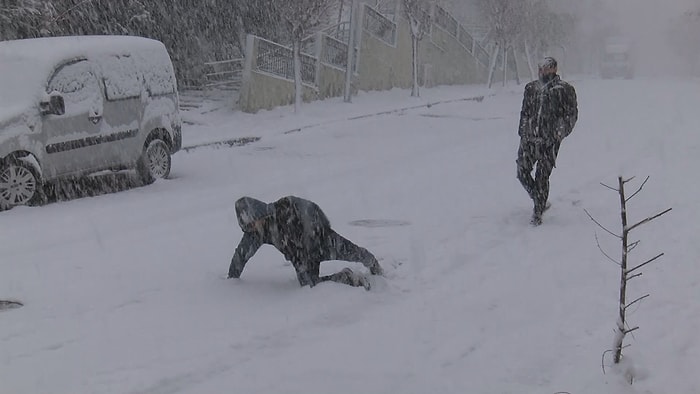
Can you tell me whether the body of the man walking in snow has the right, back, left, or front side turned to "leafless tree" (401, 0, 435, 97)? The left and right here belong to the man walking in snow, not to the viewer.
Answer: back

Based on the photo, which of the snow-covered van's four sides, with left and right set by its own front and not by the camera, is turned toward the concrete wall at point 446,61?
back

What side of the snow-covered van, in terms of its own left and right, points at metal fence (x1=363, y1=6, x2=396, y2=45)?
back

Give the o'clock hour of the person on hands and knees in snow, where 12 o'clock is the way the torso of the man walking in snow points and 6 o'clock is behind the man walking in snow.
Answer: The person on hands and knees in snow is roughly at 1 o'clock from the man walking in snow.

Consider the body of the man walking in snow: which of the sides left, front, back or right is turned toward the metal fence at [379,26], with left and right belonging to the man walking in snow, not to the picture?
back

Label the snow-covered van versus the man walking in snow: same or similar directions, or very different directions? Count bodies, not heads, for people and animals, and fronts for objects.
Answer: same or similar directions

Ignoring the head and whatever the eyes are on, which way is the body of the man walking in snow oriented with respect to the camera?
toward the camera

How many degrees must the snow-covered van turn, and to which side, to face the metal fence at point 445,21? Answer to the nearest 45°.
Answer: approximately 180°

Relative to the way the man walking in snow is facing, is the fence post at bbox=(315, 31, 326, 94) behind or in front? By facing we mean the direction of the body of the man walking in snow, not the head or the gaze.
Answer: behind

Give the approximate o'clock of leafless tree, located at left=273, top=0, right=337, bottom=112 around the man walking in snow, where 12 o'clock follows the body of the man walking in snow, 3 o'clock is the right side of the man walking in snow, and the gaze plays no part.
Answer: The leafless tree is roughly at 5 o'clock from the man walking in snow.

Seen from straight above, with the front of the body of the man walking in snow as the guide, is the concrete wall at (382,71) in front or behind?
behind

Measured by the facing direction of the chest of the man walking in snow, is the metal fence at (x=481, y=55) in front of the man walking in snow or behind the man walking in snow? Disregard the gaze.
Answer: behind

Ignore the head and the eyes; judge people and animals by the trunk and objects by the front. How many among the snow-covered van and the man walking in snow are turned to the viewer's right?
0
